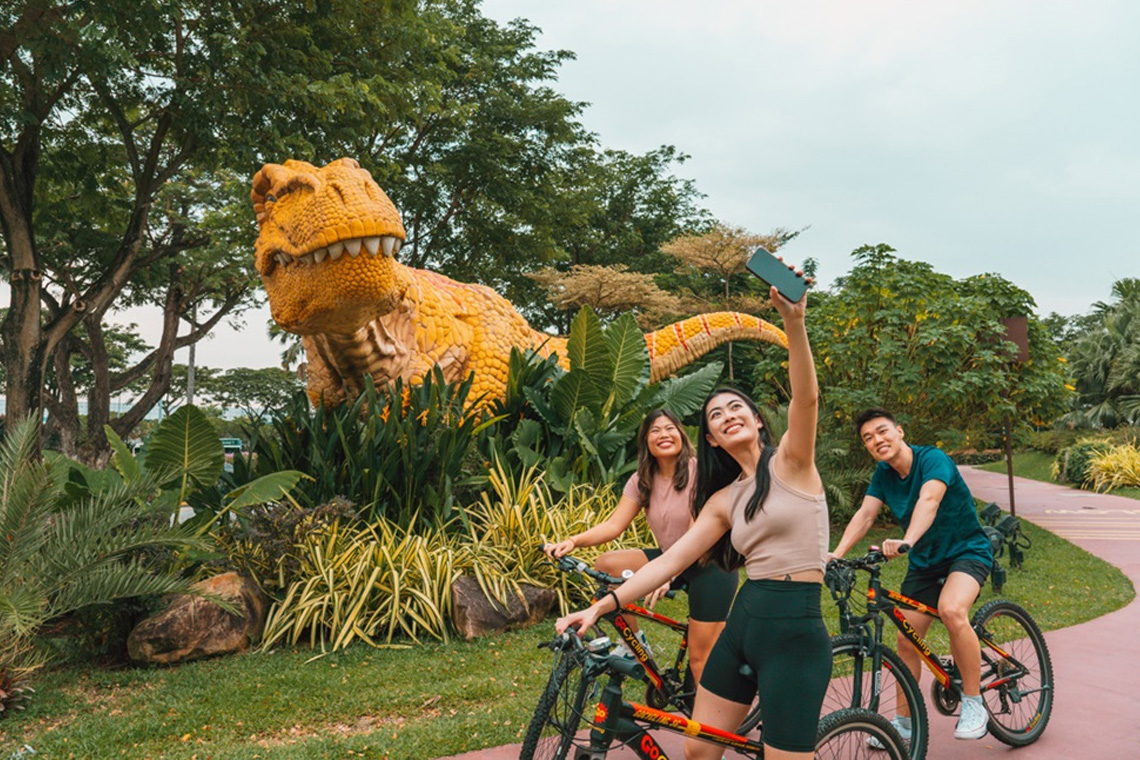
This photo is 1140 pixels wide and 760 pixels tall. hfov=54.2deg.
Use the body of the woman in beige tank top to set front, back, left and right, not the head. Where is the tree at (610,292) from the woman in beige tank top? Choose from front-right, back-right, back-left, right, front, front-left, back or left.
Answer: back-right

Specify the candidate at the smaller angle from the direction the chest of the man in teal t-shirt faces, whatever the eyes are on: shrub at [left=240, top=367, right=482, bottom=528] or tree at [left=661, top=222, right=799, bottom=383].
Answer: the shrub

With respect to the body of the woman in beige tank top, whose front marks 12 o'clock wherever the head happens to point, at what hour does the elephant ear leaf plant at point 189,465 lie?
The elephant ear leaf plant is roughly at 3 o'clock from the woman in beige tank top.

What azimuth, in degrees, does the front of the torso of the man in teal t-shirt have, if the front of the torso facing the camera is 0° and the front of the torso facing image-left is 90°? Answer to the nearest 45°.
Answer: approximately 45°

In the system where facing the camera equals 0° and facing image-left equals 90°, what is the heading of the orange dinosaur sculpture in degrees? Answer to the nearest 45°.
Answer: approximately 45°
